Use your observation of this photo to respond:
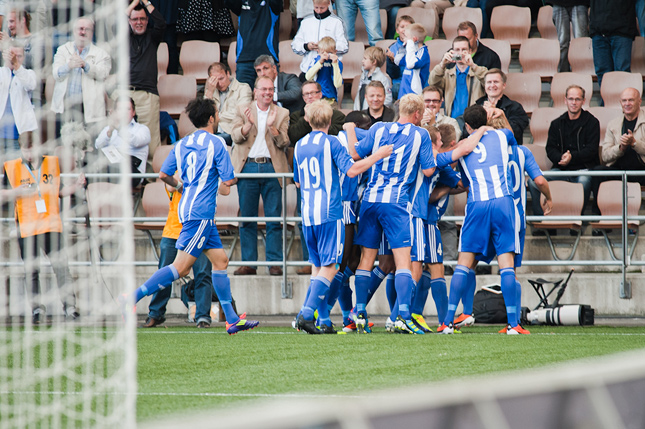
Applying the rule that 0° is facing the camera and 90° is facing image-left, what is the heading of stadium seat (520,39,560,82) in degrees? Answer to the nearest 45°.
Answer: approximately 0°

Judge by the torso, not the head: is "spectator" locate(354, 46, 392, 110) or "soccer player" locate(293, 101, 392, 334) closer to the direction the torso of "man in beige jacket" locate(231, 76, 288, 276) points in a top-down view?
the soccer player

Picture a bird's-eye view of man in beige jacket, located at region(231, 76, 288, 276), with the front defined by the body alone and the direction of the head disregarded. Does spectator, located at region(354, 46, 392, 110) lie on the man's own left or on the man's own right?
on the man's own left

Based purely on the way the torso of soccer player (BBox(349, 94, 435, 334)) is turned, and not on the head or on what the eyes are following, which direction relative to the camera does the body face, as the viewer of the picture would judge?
away from the camera

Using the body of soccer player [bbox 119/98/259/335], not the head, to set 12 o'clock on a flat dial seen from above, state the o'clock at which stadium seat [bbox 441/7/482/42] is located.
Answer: The stadium seat is roughly at 12 o'clock from the soccer player.

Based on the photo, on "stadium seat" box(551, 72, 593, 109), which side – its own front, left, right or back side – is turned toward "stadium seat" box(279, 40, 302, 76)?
right

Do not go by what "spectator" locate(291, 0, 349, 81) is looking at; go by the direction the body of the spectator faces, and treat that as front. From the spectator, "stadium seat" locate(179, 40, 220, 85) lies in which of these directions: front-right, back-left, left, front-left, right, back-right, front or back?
back-right

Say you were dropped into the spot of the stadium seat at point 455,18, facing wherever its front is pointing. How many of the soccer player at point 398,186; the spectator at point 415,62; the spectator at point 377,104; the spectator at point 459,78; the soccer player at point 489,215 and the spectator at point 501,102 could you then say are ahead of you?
6

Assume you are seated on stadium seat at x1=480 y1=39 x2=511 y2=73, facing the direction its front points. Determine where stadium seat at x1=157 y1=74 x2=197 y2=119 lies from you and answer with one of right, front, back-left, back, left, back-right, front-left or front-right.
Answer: right

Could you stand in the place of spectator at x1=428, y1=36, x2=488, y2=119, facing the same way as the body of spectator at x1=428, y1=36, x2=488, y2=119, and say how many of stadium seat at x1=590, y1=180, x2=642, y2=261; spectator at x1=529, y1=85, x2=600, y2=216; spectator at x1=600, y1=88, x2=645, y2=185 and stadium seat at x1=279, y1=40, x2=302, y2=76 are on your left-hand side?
3

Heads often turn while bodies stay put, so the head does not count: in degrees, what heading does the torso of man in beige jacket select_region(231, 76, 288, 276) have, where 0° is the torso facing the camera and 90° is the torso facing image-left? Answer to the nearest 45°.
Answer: approximately 0°

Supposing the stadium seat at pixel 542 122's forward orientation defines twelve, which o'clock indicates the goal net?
The goal net is roughly at 1 o'clock from the stadium seat.
